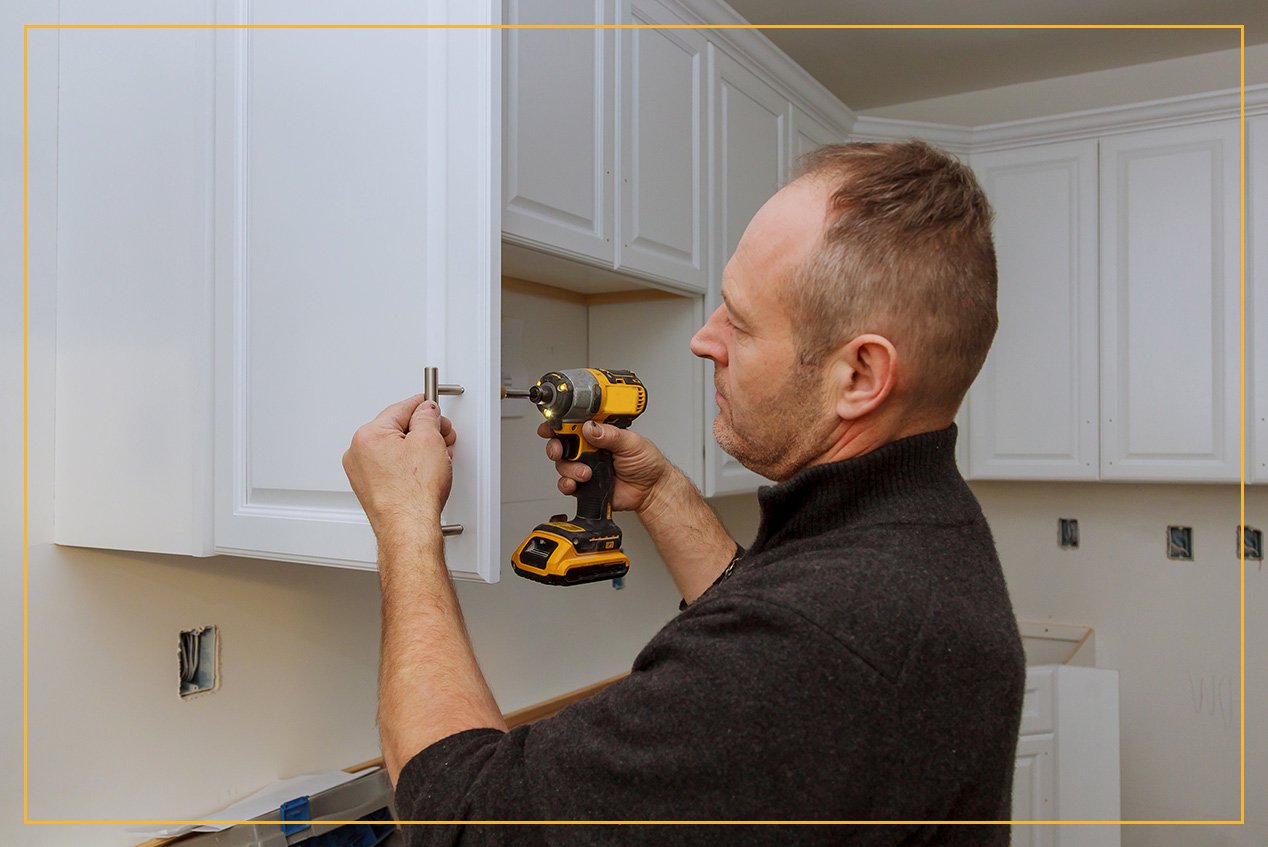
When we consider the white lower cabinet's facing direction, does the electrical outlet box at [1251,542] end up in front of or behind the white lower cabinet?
behind

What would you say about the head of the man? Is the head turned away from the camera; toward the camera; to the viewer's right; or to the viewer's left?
to the viewer's left

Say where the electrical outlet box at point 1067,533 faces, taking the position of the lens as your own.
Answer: facing the viewer

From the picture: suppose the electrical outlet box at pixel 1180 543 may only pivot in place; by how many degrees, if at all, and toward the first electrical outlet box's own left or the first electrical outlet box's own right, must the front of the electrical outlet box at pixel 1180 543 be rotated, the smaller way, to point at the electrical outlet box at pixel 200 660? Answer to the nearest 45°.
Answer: approximately 45° to the first electrical outlet box's own right

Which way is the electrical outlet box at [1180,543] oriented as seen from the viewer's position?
toward the camera

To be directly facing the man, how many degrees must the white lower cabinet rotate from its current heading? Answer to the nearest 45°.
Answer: approximately 45° to its left

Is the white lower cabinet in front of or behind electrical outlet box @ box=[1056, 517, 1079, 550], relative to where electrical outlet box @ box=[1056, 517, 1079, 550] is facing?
in front

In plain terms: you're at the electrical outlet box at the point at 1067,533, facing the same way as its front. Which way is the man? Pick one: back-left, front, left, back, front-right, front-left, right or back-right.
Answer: front

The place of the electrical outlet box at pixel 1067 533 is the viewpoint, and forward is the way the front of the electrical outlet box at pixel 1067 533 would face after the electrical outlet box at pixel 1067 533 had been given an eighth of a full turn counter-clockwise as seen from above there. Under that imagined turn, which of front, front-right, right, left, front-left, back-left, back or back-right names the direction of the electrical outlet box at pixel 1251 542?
front-left

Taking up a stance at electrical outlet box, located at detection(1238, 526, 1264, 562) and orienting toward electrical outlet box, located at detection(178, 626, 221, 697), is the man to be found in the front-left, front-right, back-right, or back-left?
front-left

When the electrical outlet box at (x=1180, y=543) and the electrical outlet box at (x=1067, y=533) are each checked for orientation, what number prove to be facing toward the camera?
2

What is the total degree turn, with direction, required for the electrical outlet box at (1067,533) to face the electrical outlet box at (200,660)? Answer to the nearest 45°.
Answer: approximately 45° to its right

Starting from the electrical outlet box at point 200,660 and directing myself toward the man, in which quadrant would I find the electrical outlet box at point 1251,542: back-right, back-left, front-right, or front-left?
front-left

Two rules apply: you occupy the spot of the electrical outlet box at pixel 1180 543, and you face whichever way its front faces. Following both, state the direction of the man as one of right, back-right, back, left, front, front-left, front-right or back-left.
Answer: front

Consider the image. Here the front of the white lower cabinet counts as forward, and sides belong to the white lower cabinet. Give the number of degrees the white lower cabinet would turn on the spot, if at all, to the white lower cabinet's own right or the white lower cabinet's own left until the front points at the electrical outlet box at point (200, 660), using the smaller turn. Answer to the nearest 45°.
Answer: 0° — it already faces it

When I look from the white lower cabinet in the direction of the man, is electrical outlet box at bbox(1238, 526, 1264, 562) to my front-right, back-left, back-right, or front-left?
back-left
